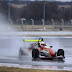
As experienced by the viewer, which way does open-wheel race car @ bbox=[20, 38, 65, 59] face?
facing the viewer and to the right of the viewer
